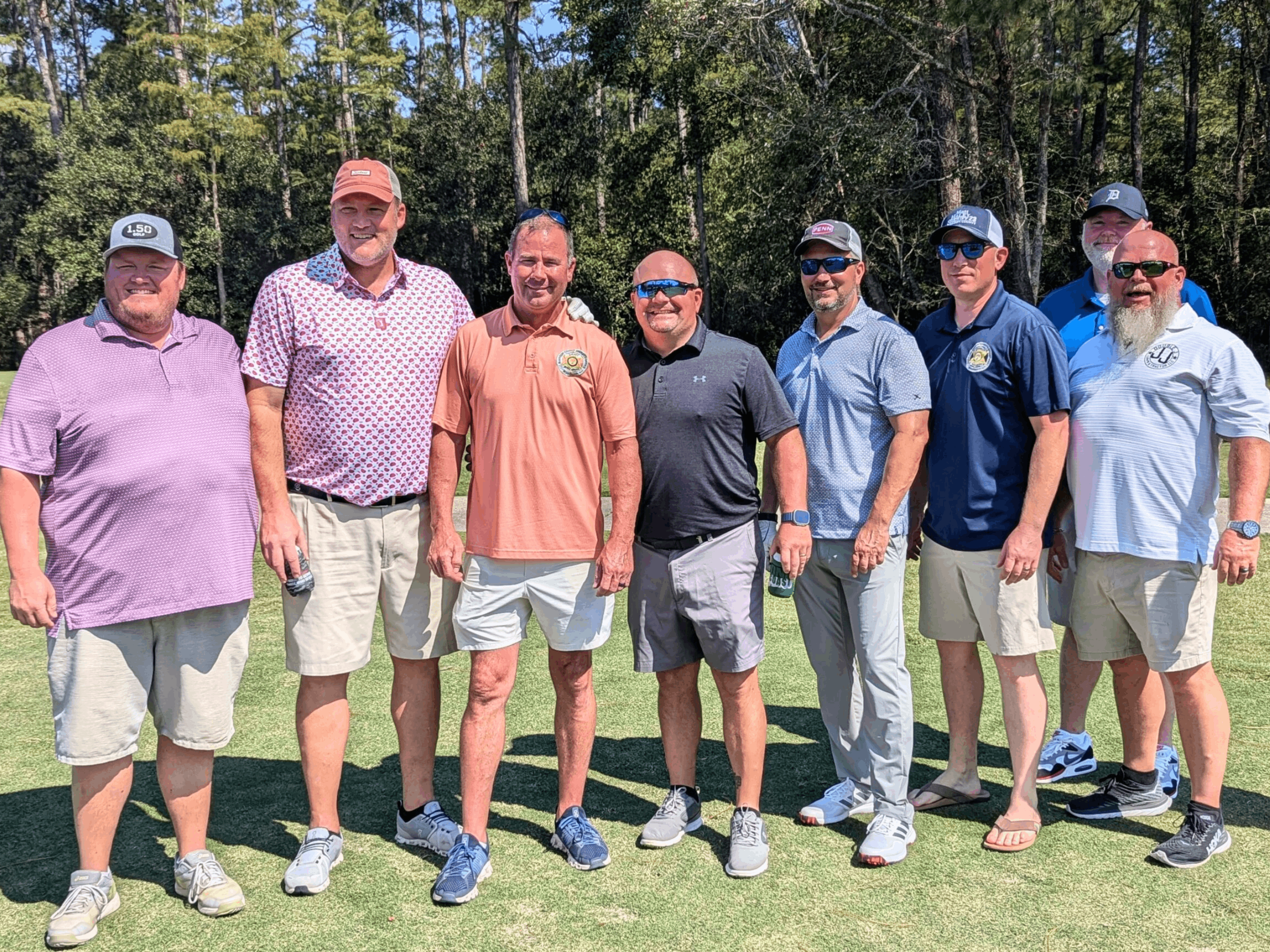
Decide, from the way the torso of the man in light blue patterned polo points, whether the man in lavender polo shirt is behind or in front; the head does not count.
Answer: in front

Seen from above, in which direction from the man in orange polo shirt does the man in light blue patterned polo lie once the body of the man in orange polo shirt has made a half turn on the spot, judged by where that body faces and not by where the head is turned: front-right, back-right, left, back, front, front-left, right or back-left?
right

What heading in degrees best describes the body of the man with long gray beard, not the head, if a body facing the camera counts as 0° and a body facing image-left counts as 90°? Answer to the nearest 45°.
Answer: approximately 45°

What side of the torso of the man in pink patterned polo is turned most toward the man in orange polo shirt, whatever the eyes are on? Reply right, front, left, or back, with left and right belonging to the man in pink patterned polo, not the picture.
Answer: left

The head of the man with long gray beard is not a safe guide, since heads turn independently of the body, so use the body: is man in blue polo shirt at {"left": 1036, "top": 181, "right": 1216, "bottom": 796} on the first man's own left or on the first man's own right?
on the first man's own right

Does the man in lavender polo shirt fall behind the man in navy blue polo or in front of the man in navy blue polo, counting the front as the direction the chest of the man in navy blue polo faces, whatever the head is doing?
in front

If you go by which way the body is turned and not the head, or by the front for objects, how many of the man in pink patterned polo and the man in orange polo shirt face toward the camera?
2
